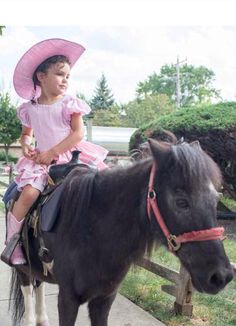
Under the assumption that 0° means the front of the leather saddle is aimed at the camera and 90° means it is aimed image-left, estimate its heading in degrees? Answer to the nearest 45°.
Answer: approximately 315°

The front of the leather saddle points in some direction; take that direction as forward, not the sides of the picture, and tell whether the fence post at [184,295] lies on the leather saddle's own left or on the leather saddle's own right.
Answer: on the leather saddle's own left

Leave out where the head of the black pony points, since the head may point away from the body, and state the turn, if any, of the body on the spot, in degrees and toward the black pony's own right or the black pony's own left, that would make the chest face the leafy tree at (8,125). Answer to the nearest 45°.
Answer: approximately 135° to the black pony's own left

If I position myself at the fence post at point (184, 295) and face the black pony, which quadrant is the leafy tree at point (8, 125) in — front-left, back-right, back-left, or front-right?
back-right

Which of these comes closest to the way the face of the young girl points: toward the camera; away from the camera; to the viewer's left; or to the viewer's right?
to the viewer's right

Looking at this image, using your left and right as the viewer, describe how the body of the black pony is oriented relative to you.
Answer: facing the viewer and to the right of the viewer

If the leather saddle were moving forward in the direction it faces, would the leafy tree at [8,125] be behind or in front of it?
behind

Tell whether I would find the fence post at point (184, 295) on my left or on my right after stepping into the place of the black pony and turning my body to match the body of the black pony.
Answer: on my left
